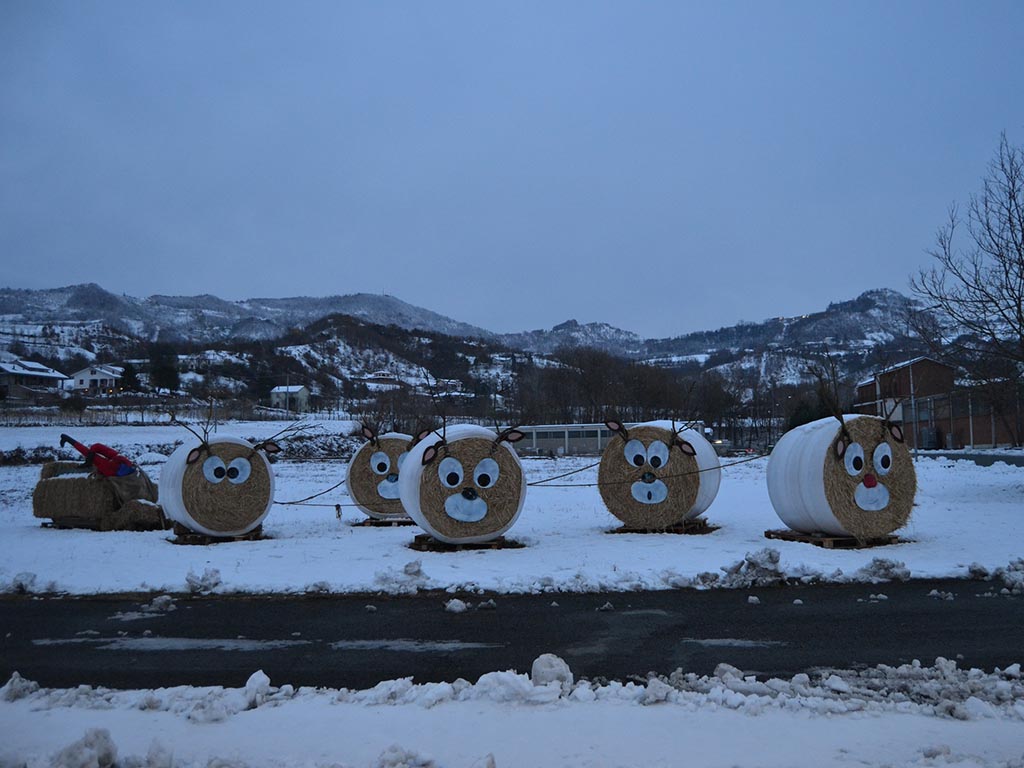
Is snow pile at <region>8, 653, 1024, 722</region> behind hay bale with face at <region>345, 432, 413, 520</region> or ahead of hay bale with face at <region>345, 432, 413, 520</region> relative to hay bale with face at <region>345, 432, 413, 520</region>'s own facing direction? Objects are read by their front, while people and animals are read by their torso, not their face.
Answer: ahead

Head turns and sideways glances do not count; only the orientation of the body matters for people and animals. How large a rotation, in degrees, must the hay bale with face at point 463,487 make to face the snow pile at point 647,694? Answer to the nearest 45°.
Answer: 0° — it already faces it

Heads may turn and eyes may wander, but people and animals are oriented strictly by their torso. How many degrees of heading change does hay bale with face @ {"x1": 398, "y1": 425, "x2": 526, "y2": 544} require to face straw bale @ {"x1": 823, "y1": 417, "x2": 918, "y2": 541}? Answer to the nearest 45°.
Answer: approximately 90° to its left

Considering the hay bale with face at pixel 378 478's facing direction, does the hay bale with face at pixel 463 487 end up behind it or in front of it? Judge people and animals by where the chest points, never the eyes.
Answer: in front

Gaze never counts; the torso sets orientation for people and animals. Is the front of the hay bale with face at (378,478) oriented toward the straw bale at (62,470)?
no

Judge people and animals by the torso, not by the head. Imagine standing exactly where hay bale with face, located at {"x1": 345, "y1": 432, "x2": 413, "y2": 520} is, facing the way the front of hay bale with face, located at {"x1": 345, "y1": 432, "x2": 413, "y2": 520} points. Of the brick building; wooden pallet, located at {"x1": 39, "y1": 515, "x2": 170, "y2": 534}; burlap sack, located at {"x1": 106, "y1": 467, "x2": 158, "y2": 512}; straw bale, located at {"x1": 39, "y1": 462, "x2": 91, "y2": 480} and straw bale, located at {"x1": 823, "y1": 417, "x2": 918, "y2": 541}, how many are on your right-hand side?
3

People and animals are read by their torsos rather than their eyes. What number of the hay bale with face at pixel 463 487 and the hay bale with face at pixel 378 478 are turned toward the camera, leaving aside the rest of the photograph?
2

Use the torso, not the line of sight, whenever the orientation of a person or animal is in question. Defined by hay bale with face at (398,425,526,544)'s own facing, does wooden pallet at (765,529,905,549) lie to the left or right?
on its left

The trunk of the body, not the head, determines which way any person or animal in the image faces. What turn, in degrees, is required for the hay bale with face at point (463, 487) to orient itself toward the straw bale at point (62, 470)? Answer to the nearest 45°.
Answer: approximately 135° to its right

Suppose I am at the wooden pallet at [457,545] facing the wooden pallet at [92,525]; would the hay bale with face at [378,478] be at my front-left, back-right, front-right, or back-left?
front-right

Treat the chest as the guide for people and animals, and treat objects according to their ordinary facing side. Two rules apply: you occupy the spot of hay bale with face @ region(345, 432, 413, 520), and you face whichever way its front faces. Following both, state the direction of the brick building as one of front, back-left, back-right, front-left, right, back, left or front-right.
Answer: back-left

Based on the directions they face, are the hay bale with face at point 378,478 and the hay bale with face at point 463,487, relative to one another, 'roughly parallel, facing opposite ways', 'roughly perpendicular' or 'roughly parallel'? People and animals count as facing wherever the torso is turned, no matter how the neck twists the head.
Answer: roughly parallel

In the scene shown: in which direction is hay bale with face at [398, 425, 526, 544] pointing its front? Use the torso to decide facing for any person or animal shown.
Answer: toward the camera

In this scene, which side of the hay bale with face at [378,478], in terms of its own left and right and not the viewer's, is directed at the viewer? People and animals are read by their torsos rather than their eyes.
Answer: front

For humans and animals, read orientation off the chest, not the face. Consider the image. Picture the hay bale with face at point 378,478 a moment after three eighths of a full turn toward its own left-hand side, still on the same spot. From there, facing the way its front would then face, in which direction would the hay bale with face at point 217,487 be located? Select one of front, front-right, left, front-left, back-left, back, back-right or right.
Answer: back

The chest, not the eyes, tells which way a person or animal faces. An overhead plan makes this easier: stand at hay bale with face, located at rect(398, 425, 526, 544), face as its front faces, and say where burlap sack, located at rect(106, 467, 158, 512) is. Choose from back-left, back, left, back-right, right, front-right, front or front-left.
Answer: back-right
